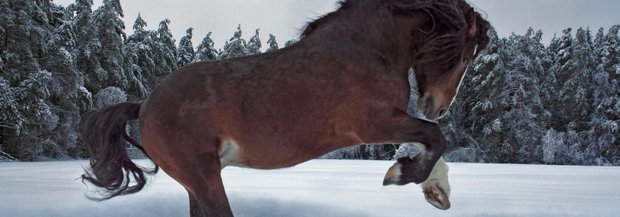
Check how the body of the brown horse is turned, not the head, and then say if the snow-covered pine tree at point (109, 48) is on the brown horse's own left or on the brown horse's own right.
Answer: on the brown horse's own left

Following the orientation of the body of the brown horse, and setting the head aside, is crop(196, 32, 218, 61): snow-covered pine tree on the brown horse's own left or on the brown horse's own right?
on the brown horse's own left

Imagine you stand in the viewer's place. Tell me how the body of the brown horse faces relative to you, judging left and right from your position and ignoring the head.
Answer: facing to the right of the viewer

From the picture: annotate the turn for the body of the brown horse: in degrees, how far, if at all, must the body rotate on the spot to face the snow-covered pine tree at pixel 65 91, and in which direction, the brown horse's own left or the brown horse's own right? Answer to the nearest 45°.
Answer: approximately 135° to the brown horse's own left

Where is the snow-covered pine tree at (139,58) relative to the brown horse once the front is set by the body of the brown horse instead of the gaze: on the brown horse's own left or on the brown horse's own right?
on the brown horse's own left

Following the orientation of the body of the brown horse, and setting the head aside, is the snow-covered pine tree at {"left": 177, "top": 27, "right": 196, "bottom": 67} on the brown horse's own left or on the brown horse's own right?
on the brown horse's own left

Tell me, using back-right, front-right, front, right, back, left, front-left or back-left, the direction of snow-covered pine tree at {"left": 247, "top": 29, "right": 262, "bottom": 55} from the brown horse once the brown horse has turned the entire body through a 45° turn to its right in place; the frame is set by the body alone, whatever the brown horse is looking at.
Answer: back-left
